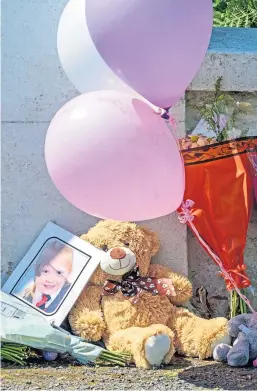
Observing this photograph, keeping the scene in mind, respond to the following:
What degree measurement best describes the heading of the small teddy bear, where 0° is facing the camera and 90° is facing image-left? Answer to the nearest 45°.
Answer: approximately 45°

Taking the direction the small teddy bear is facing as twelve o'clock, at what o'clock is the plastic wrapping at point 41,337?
The plastic wrapping is roughly at 1 o'clock from the small teddy bear.

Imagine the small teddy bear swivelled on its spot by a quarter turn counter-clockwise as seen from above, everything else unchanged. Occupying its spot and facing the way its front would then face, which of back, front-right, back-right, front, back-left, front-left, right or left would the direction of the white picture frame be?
back-right

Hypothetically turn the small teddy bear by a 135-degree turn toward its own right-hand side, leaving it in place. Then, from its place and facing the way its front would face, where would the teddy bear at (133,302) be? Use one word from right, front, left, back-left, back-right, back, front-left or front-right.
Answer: left
